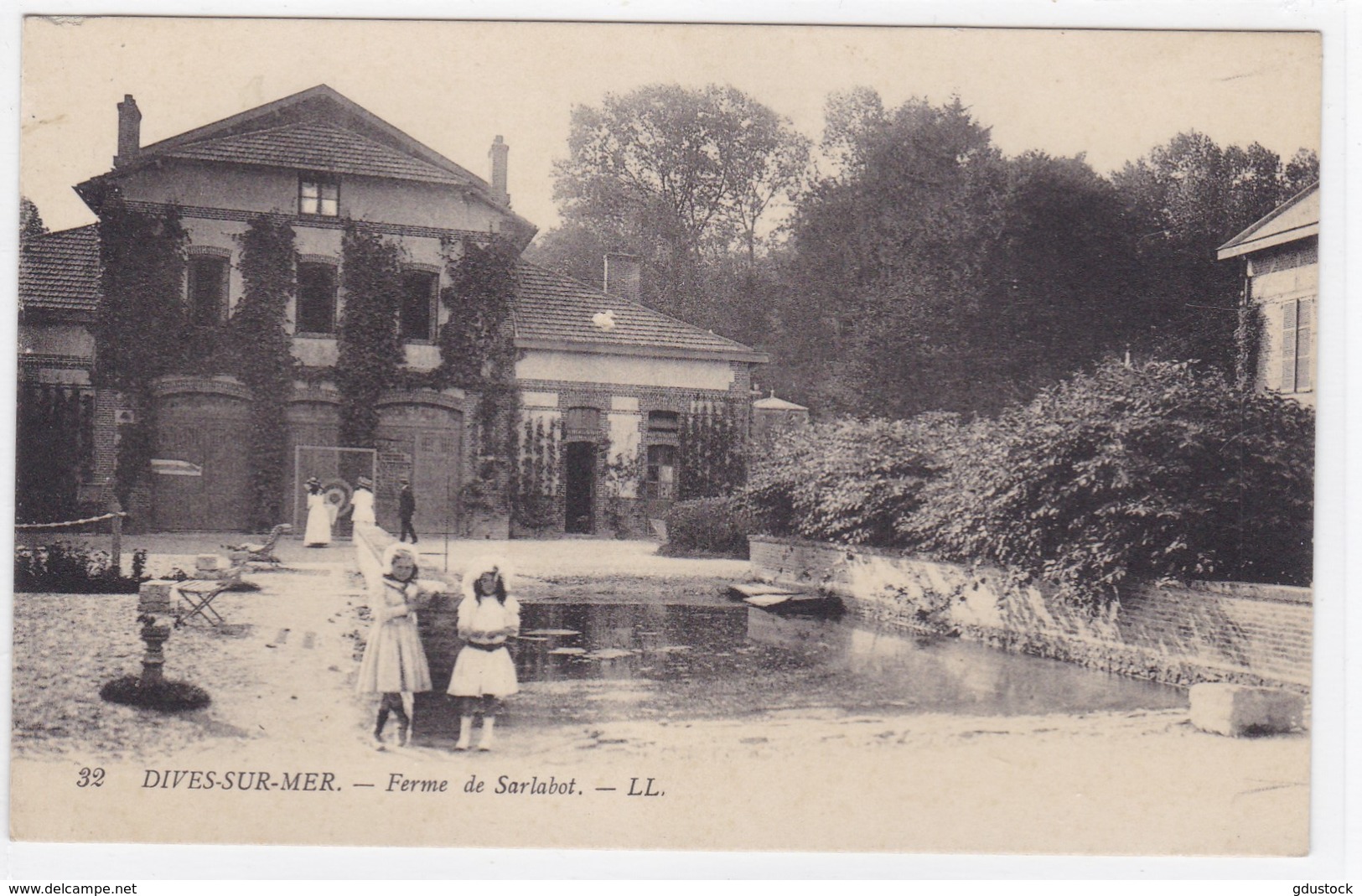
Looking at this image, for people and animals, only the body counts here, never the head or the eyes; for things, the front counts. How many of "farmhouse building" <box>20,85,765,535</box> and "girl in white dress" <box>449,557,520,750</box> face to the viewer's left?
0

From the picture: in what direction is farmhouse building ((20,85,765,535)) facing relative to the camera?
toward the camera

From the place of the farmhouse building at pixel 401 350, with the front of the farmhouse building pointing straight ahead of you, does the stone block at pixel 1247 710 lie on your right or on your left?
on your left

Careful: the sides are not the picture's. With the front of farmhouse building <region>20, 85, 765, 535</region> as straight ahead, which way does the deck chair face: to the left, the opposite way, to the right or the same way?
to the right

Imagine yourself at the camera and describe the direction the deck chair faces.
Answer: facing to the left of the viewer

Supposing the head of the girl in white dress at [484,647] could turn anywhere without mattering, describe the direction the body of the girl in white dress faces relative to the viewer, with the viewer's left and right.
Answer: facing the viewer

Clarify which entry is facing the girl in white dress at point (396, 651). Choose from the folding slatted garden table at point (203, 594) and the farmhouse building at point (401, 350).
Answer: the farmhouse building
